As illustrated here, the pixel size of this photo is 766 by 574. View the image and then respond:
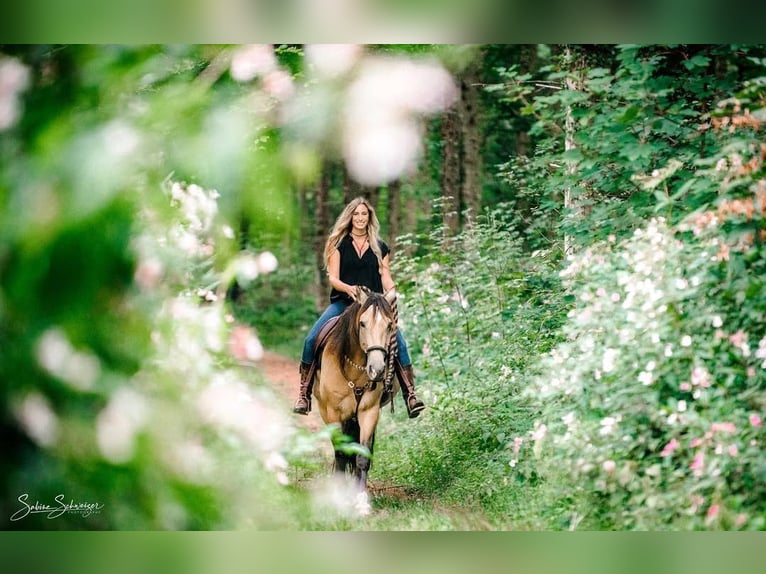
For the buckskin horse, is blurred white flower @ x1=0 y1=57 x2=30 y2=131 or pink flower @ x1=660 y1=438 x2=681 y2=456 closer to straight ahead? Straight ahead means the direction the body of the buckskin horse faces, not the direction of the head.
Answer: the blurred white flower

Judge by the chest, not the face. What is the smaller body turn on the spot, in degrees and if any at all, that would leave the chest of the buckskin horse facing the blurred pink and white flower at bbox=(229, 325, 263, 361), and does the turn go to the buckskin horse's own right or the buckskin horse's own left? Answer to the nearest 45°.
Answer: approximately 45° to the buckskin horse's own right

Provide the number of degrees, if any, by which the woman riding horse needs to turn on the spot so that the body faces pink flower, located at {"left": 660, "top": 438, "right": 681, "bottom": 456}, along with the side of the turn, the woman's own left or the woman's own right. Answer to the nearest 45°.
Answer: approximately 45° to the woman's own left

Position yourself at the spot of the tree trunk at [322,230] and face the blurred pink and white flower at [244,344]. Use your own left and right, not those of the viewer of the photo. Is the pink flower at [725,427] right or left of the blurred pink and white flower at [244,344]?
left

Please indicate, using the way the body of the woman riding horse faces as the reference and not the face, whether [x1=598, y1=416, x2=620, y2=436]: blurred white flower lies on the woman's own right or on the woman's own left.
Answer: on the woman's own left

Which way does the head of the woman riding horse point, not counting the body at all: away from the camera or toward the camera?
toward the camera

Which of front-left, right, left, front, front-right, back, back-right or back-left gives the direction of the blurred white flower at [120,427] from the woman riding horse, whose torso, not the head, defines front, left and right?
front

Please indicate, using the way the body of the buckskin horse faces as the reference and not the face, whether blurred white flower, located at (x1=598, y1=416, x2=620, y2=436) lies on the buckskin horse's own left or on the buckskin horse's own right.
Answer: on the buckskin horse's own left

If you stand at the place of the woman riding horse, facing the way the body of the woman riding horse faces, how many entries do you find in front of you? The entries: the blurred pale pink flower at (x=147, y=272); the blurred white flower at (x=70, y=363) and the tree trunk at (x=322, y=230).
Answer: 2

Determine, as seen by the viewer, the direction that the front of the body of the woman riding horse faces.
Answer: toward the camera

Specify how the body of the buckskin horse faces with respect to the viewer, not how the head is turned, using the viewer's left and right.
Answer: facing the viewer

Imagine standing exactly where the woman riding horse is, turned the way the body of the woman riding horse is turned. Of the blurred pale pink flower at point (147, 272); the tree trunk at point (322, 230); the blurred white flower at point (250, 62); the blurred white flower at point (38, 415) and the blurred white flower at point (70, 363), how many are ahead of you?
4

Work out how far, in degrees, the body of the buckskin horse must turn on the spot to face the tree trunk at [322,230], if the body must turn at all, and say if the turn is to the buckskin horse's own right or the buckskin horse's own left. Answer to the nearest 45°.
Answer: approximately 180°
